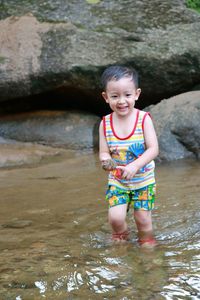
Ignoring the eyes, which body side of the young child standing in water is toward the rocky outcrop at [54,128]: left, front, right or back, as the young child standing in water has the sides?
back

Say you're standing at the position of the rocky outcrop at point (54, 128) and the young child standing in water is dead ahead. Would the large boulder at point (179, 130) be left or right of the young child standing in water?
left

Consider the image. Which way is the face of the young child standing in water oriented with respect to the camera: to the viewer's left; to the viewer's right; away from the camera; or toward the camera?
toward the camera

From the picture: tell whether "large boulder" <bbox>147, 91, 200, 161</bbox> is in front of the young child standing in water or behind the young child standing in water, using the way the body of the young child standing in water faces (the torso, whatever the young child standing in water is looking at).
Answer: behind

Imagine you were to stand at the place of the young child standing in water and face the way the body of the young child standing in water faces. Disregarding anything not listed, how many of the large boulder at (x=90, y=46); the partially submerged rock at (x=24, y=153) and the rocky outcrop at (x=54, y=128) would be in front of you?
0

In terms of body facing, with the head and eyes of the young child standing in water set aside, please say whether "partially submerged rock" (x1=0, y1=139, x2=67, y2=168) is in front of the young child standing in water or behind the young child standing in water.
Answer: behind

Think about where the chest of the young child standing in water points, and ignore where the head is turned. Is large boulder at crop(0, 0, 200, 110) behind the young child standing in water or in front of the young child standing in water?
behind

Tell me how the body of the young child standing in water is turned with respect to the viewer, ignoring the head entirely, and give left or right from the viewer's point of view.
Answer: facing the viewer
